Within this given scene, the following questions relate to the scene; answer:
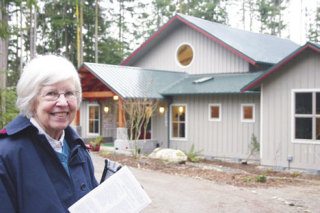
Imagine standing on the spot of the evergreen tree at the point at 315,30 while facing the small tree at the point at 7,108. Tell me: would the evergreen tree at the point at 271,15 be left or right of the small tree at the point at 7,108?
right

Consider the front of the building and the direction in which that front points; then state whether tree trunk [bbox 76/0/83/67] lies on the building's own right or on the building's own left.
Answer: on the building's own right

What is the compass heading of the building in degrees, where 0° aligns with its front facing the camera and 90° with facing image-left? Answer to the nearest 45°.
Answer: approximately 45°

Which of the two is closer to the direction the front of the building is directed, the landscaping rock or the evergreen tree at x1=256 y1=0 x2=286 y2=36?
the landscaping rock

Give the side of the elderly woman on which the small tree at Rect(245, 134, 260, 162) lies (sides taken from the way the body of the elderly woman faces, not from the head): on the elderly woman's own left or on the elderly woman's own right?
on the elderly woman's own left

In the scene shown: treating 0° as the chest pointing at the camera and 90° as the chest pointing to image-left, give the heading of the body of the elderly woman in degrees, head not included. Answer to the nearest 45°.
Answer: approximately 315°

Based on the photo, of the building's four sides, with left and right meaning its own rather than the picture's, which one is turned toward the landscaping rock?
front

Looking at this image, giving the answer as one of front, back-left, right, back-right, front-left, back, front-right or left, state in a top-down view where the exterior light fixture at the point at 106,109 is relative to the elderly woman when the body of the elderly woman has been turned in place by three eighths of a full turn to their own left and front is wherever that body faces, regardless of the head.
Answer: front

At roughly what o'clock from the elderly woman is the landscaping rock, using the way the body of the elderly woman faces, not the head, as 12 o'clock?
The landscaping rock is roughly at 8 o'clock from the elderly woman.

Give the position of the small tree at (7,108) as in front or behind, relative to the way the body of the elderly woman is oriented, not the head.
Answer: behind

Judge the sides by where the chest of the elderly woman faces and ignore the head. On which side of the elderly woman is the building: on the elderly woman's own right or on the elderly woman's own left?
on the elderly woman's own left

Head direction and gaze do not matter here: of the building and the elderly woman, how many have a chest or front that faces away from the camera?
0

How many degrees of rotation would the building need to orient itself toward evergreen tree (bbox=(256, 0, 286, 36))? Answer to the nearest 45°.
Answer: approximately 135° to its right
